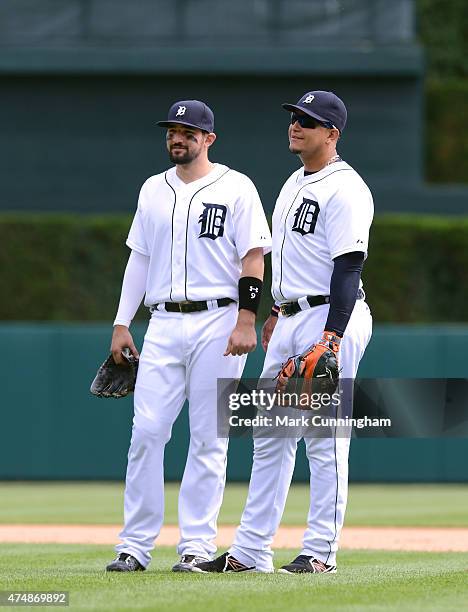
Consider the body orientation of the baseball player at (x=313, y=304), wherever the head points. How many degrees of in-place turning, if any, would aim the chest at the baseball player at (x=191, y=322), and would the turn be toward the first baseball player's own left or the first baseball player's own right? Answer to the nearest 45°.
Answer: approximately 45° to the first baseball player's own right

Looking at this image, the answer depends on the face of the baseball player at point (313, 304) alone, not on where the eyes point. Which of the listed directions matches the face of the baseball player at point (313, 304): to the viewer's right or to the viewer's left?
to the viewer's left

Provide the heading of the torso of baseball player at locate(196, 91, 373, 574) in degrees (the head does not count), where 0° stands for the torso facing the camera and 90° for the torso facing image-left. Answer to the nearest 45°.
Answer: approximately 45°
